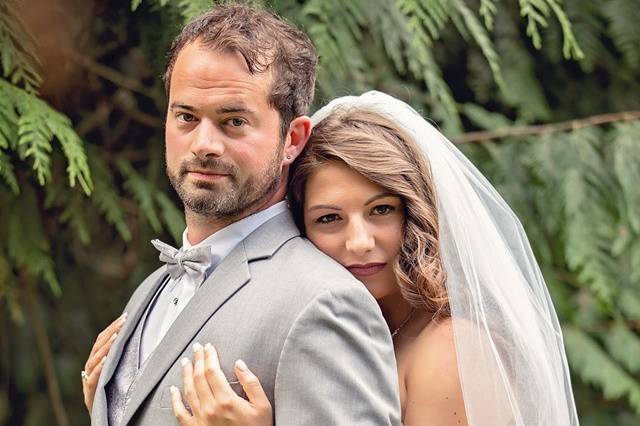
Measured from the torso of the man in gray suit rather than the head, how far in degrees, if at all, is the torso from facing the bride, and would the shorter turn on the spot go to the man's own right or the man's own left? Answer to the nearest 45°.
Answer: approximately 135° to the man's own left

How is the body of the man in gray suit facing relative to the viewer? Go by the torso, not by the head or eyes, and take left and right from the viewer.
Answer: facing the viewer and to the left of the viewer

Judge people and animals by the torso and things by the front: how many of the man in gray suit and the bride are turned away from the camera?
0

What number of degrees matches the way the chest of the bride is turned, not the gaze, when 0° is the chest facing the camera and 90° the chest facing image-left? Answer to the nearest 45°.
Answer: approximately 45°
